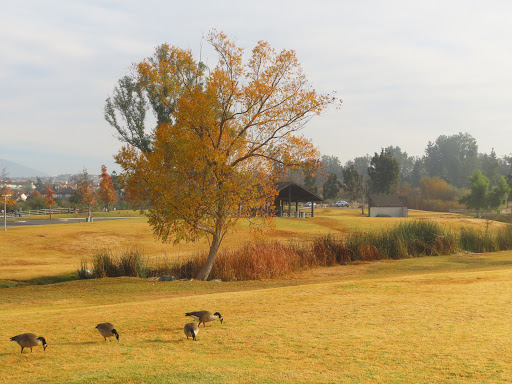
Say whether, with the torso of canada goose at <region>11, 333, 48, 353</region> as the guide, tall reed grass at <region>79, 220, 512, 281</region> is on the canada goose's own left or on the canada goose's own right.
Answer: on the canada goose's own left

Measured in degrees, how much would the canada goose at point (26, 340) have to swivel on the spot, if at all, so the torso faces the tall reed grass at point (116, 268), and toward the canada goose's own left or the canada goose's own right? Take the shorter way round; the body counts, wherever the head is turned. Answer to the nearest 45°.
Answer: approximately 90° to the canada goose's own left

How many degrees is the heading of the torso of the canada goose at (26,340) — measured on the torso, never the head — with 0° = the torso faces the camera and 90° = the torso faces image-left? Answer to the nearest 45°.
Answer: approximately 270°

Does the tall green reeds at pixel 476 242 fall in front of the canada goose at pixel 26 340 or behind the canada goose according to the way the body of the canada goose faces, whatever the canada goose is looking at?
in front

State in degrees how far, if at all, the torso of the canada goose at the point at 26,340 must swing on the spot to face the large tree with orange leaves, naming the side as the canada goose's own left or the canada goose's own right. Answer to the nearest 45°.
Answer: approximately 45° to the canada goose's own left

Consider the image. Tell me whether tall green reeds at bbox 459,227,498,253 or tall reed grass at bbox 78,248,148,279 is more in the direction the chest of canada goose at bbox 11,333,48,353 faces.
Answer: the tall green reeds
